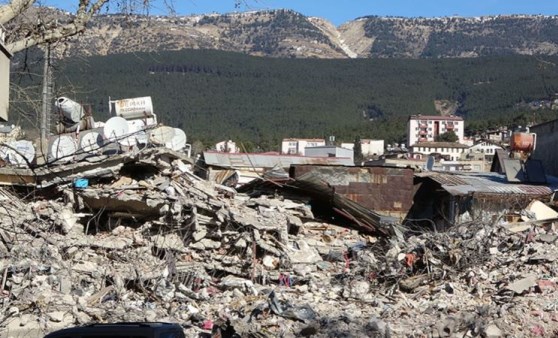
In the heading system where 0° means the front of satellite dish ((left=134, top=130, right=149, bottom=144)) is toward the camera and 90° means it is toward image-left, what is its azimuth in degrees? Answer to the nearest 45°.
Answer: approximately 0°

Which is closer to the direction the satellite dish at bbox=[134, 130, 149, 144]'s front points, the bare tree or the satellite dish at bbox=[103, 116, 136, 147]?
the bare tree

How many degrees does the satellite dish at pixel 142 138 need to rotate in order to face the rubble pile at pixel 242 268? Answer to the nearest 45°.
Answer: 0° — it already faces it

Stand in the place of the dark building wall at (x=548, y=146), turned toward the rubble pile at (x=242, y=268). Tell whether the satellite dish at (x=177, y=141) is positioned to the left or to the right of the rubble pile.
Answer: right

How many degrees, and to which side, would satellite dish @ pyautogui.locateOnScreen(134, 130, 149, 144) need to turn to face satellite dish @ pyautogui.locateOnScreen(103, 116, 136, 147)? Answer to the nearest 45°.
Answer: approximately 90° to its right

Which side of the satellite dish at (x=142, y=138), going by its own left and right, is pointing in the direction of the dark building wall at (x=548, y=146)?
left

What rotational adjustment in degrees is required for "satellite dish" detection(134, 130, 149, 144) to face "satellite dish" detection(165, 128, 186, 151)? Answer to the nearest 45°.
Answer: approximately 135° to its left

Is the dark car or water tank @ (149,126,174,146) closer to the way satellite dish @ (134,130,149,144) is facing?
the dark car
